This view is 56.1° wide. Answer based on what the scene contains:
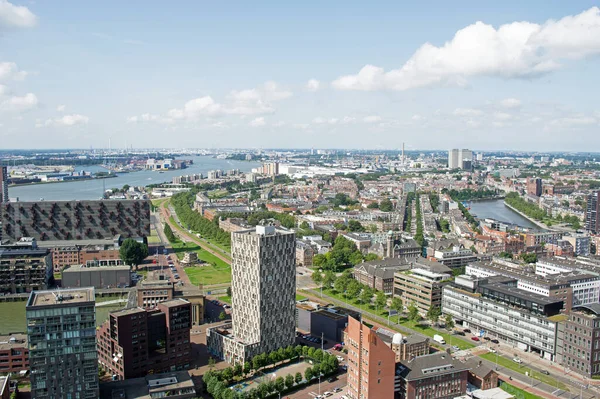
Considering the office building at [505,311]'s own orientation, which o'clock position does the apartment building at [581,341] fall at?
The apartment building is roughly at 9 o'clock from the office building.

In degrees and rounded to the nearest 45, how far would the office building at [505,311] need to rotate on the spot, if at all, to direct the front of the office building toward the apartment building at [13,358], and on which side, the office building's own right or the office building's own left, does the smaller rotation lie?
0° — it already faces it

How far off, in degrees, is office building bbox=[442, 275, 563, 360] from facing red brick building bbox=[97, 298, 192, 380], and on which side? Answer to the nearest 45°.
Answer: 0° — it already faces it

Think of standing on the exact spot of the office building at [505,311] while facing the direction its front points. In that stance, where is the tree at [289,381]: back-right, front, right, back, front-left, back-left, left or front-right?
front

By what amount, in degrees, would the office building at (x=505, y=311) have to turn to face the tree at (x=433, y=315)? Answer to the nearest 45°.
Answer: approximately 45° to its right

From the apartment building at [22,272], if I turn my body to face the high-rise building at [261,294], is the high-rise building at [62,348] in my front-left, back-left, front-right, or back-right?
front-right

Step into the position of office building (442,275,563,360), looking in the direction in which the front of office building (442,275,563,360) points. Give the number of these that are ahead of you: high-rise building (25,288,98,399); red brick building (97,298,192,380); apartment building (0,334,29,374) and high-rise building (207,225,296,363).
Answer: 4

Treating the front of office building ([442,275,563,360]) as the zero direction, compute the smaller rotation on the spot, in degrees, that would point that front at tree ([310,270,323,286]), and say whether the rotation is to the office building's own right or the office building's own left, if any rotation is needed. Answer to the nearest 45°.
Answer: approximately 90° to the office building's own right

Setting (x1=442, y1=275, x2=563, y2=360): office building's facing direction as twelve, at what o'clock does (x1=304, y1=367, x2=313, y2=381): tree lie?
The tree is roughly at 12 o'clock from the office building.

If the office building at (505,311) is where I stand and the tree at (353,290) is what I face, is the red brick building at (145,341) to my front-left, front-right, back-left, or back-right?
front-left

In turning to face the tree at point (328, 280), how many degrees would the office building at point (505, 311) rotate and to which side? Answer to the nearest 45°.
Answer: approximately 90° to its right

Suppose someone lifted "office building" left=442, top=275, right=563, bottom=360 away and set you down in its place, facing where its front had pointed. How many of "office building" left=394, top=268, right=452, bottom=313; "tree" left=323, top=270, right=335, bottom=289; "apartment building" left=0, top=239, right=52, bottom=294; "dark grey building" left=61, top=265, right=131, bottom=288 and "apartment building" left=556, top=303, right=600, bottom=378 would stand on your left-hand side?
1

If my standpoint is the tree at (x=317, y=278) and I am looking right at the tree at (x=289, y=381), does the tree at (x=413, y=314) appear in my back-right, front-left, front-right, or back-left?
front-left

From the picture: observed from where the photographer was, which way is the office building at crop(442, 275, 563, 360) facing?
facing the viewer and to the left of the viewer
